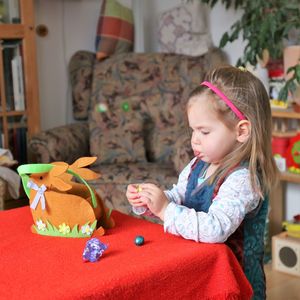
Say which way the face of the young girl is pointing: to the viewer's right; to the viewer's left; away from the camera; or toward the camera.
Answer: to the viewer's left

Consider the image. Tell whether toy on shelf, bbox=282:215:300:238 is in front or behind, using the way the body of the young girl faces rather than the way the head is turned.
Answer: behind

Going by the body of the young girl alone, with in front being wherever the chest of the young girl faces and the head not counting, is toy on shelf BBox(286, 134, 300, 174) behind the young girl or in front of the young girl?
behind

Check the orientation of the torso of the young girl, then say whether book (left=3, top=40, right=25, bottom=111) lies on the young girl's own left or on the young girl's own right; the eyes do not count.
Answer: on the young girl's own right

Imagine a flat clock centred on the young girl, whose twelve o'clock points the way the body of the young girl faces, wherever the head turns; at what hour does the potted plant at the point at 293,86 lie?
The potted plant is roughly at 5 o'clock from the young girl.

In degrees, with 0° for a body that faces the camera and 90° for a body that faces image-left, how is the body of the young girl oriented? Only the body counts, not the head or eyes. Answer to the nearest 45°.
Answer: approximately 45°

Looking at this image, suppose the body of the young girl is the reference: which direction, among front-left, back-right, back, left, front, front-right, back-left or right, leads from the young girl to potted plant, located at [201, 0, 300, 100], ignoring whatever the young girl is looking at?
back-right
